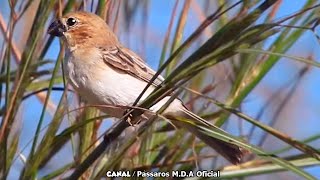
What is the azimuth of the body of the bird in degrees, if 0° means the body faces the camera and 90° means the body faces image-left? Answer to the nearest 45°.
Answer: approximately 90°
